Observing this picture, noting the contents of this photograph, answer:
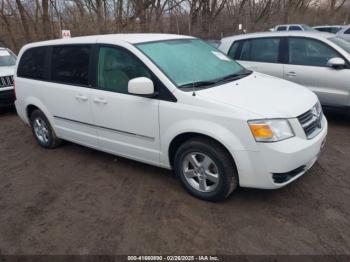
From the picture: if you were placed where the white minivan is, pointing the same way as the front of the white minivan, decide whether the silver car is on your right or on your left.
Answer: on your left

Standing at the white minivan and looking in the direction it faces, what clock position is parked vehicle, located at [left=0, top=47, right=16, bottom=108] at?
The parked vehicle is roughly at 6 o'clock from the white minivan.

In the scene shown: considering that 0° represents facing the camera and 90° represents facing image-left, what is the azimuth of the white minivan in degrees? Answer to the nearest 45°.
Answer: approximately 315°
